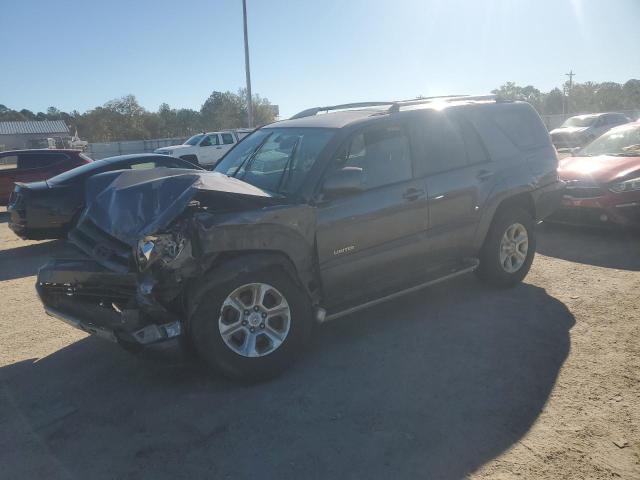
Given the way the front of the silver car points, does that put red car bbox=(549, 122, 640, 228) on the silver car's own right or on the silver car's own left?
on the silver car's own left

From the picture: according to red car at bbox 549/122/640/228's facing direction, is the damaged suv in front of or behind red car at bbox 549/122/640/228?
in front

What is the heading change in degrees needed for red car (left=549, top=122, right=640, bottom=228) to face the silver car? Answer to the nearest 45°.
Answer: approximately 135° to its right

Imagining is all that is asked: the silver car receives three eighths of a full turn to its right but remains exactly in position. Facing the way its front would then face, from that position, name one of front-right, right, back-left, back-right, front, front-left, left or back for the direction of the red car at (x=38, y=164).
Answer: back-left

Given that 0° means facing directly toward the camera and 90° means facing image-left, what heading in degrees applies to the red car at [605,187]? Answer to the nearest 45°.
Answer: approximately 45°

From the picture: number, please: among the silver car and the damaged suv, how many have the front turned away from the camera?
0

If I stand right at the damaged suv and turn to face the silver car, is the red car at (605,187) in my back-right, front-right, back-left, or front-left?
front-right

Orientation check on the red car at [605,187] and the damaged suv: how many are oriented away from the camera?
0

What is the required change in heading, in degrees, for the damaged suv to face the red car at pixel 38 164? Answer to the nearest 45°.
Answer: approximately 90° to its right

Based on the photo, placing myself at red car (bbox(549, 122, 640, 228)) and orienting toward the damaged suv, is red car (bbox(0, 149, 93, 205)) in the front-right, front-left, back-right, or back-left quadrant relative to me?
front-right

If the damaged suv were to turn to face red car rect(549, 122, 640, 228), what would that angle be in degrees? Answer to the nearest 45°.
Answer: approximately 180°

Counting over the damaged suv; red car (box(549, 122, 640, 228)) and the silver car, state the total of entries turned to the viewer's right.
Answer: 0

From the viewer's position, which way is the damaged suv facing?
facing the viewer and to the left of the viewer

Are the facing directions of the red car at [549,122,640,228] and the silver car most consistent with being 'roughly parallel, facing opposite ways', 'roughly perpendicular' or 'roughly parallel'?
roughly parallel

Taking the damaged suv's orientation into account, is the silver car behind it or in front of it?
behind
